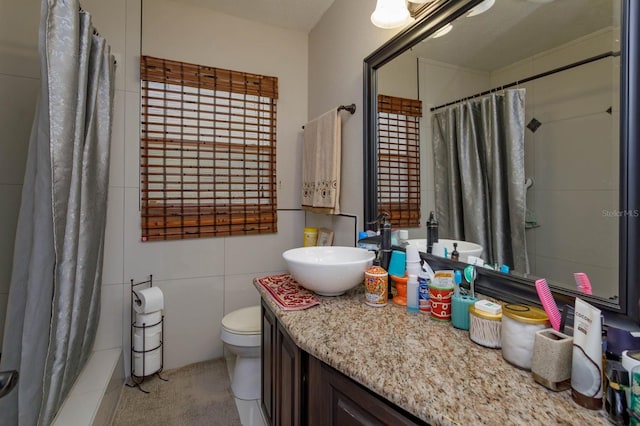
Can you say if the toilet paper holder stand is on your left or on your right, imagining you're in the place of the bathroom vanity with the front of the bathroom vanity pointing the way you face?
on your right

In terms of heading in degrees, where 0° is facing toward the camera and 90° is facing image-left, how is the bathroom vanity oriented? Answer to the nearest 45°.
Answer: approximately 45°

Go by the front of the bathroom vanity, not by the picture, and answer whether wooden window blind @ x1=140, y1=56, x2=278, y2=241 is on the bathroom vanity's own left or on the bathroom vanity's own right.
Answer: on the bathroom vanity's own right
